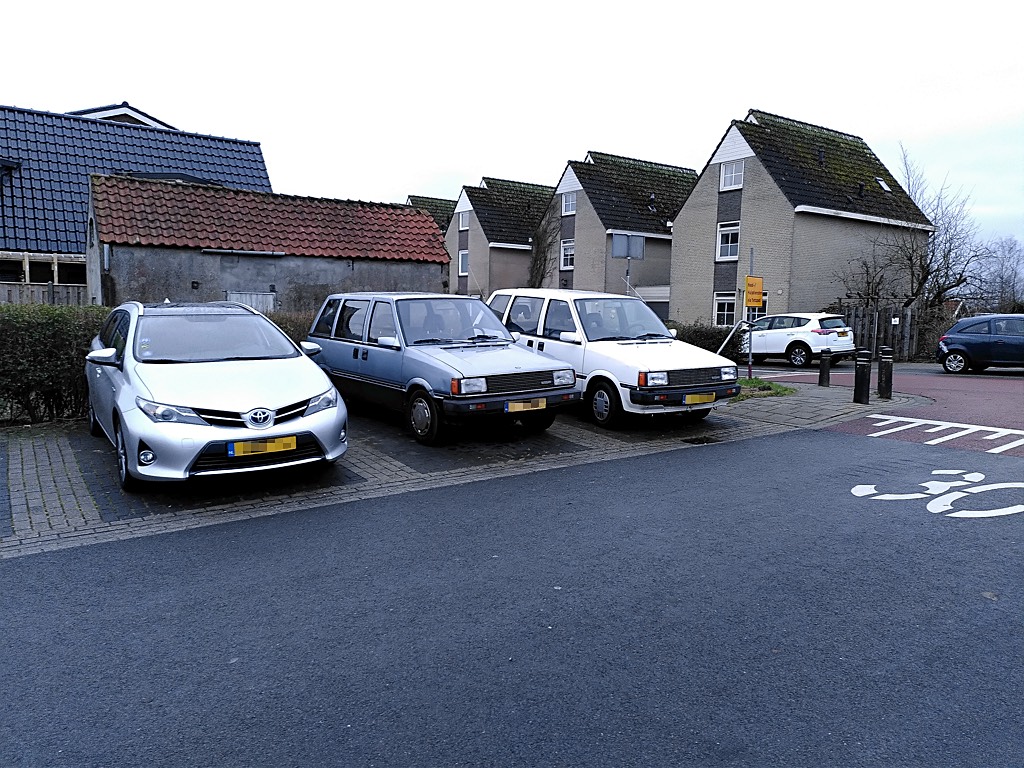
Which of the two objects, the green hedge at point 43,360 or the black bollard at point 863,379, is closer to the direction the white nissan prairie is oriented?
the black bollard

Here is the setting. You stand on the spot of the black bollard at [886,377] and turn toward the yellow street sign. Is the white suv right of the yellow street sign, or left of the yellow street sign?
right

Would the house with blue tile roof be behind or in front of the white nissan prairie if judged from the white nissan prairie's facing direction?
behind

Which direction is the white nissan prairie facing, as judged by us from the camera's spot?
facing the viewer and to the right of the viewer

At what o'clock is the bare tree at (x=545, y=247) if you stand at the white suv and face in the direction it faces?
The bare tree is roughly at 12 o'clock from the white suv.

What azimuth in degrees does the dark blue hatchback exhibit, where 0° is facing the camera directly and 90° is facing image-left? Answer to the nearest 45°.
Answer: approximately 270°

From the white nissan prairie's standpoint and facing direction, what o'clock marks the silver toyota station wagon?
The silver toyota station wagon is roughly at 3 o'clock from the white nissan prairie.

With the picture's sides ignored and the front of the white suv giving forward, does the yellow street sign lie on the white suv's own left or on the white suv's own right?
on the white suv's own left

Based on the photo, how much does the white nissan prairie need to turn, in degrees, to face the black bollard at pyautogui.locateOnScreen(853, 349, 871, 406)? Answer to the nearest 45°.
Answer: approximately 90° to its left
